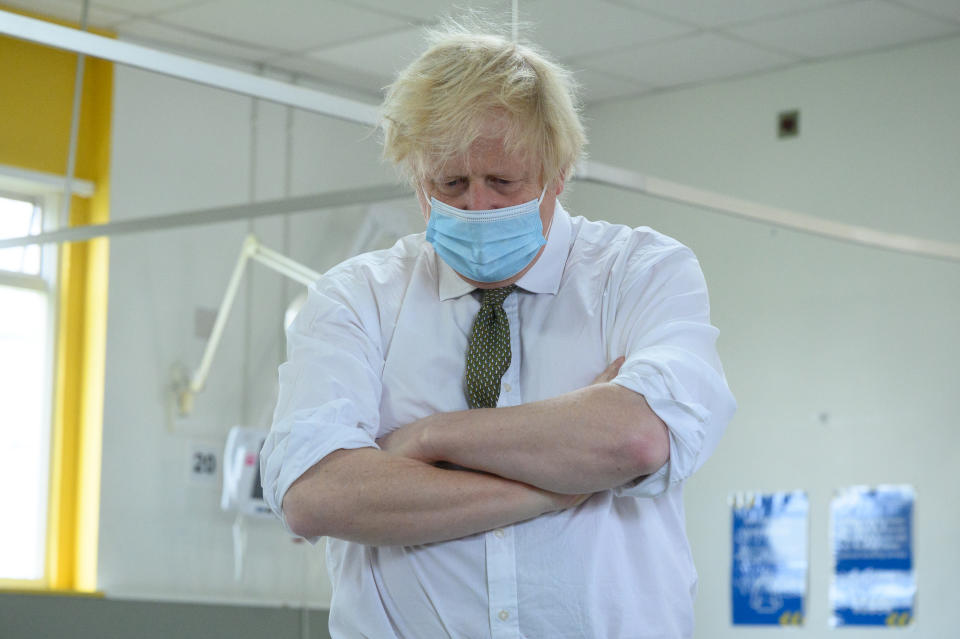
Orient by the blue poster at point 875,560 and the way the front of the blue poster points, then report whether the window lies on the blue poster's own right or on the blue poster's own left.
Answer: on the blue poster's own right

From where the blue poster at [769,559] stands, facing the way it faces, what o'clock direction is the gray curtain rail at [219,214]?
The gray curtain rail is roughly at 1 o'clock from the blue poster.

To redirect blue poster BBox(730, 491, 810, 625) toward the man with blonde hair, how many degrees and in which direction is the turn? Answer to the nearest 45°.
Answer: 0° — it already faces them

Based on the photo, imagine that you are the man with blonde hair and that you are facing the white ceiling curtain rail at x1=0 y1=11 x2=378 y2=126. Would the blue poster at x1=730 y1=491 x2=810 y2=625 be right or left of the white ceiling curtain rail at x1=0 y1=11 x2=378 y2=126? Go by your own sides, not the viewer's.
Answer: right

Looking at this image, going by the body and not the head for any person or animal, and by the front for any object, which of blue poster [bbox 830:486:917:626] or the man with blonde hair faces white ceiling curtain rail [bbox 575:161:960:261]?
the blue poster

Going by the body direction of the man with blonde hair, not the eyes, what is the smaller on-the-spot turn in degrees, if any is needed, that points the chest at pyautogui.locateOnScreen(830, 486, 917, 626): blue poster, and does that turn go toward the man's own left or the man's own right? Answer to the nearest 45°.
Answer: approximately 180°

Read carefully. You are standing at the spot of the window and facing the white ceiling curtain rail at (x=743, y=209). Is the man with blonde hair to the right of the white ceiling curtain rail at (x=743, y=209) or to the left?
right

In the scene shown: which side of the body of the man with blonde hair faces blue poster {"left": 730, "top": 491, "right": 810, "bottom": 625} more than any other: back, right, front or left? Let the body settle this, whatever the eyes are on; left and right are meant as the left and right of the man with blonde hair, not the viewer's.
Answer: back

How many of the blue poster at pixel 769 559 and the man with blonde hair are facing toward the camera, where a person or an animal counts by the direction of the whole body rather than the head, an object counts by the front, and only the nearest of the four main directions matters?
2

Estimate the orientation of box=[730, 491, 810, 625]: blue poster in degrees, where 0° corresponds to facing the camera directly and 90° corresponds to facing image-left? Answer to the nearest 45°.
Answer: approximately 0°

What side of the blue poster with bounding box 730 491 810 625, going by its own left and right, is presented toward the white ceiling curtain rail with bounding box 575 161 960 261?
front
